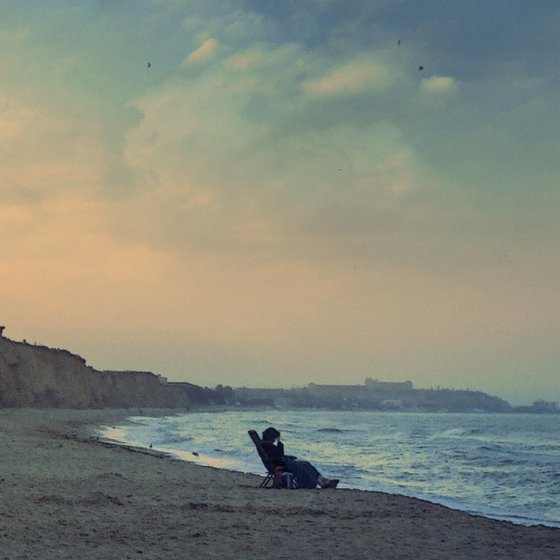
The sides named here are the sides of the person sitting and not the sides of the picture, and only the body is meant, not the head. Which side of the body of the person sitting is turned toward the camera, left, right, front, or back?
right
